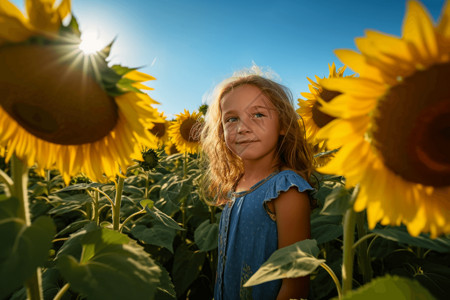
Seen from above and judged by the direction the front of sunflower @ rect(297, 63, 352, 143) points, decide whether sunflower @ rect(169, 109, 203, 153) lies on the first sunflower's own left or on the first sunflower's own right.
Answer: on the first sunflower's own right

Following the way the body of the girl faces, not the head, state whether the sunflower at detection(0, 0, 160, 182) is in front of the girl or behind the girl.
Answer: in front

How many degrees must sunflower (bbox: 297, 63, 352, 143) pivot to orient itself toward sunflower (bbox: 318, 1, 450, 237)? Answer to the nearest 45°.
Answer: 0° — it already faces it

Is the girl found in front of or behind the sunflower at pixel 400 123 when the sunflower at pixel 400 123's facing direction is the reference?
behind

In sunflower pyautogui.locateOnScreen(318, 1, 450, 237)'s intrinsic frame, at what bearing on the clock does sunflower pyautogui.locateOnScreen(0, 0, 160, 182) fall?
sunflower pyautogui.locateOnScreen(0, 0, 160, 182) is roughly at 2 o'clock from sunflower pyautogui.locateOnScreen(318, 1, 450, 237).

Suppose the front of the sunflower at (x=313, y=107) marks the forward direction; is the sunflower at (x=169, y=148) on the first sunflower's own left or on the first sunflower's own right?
on the first sunflower's own right

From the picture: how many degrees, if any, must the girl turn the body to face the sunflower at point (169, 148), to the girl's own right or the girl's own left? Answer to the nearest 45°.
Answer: approximately 90° to the girl's own right

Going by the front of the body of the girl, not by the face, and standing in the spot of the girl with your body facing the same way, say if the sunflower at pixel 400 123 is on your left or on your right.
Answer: on your left

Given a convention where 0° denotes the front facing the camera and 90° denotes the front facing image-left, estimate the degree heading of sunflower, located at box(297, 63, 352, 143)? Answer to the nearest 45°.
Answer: approximately 0°
